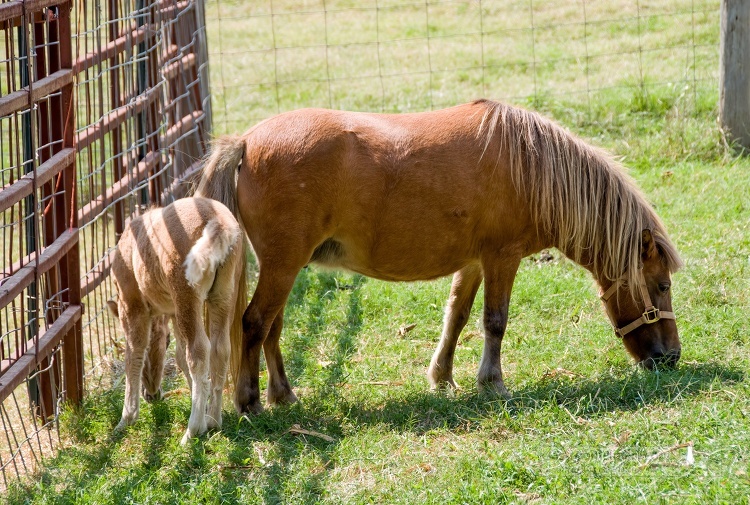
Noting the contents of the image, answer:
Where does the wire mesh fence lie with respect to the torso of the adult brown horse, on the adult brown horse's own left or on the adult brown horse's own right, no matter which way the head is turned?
on the adult brown horse's own left

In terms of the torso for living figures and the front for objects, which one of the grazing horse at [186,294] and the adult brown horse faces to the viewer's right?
the adult brown horse

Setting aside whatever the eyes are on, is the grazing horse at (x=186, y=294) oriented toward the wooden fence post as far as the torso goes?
no

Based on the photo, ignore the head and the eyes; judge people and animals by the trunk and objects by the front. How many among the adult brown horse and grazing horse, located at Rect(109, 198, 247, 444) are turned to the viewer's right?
1

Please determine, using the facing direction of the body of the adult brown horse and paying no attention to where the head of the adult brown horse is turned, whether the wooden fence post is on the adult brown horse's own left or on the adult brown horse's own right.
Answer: on the adult brown horse's own left

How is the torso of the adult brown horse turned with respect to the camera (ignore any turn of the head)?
to the viewer's right

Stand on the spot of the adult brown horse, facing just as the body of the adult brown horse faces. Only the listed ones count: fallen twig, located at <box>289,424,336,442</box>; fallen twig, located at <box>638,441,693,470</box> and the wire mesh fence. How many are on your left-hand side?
1

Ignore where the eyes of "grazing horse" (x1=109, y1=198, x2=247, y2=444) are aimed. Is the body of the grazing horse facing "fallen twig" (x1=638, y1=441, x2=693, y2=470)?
no

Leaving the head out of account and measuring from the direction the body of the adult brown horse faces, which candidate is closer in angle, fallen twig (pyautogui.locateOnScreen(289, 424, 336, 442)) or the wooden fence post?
the wooden fence post

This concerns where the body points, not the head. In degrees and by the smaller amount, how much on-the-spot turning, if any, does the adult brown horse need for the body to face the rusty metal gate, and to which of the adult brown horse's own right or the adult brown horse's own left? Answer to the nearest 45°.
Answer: approximately 180°

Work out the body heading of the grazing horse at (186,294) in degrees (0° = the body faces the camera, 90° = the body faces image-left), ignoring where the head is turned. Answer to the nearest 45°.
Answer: approximately 135°

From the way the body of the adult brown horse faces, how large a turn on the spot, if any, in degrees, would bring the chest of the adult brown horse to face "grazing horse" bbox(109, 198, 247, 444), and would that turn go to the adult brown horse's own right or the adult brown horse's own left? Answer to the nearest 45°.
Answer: approximately 135° to the adult brown horse's own right

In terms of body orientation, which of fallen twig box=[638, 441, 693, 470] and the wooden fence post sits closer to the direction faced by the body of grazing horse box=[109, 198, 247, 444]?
the wooden fence post

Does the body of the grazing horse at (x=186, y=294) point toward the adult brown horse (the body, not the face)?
no
